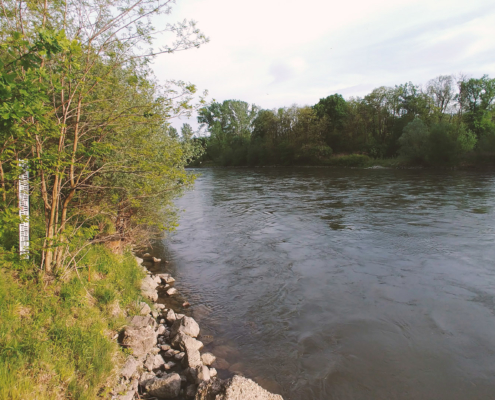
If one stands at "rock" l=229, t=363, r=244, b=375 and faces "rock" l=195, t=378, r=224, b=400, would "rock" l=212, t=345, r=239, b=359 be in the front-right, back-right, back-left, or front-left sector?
back-right

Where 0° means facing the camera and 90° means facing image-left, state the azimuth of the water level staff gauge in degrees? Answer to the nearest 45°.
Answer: approximately 0°

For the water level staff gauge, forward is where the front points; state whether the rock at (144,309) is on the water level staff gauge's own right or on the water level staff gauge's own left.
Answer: on the water level staff gauge's own left

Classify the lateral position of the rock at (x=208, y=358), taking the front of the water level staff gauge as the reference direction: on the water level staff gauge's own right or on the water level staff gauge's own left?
on the water level staff gauge's own left
